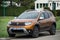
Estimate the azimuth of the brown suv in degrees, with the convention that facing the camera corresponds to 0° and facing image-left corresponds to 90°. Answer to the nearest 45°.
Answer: approximately 45°
